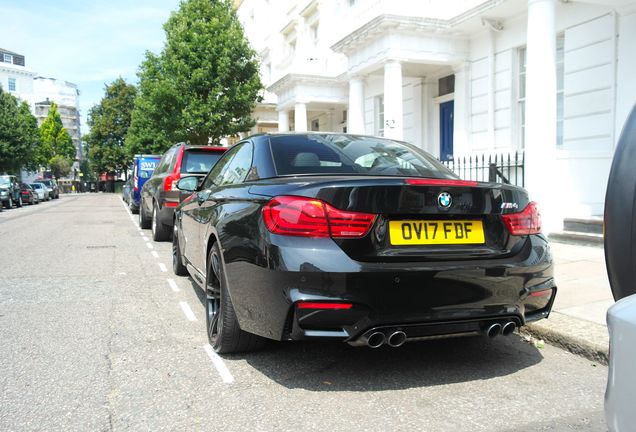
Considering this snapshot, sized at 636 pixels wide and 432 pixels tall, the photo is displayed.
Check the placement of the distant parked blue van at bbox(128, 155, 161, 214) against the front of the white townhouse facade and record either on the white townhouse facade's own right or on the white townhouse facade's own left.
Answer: on the white townhouse facade's own right

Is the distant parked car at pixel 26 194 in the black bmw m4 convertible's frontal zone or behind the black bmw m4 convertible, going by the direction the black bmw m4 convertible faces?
frontal zone

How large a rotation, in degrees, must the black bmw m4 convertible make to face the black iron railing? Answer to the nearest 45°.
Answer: approximately 45° to its right

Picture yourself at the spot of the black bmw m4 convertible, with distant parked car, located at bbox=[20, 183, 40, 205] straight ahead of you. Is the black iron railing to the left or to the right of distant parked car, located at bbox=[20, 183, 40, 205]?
right

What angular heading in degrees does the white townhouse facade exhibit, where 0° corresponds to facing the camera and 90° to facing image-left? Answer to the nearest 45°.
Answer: approximately 45°

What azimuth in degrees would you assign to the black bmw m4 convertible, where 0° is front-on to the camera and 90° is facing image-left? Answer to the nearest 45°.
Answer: approximately 135°

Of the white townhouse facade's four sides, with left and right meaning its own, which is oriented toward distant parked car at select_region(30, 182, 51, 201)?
right

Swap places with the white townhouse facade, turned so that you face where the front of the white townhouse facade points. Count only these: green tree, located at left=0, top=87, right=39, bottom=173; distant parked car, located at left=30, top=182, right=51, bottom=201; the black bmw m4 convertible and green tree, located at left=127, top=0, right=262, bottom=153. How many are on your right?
3

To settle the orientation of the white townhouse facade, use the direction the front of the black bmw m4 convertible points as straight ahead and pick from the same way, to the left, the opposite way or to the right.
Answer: to the left

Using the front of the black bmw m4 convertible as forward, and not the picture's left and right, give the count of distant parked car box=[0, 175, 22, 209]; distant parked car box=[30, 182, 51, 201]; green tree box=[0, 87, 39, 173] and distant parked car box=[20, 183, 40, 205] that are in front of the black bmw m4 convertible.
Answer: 4

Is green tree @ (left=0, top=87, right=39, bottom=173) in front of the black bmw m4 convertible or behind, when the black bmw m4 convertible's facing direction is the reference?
in front
